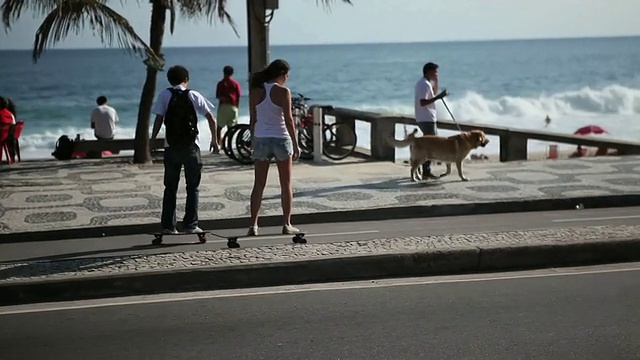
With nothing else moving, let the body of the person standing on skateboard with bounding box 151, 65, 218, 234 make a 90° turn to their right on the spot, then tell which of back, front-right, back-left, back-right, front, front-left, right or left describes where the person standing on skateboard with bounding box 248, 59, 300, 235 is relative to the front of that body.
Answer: front

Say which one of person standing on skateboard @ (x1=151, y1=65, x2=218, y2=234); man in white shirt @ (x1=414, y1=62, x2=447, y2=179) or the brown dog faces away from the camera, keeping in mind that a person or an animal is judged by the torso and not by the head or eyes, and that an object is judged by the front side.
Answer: the person standing on skateboard

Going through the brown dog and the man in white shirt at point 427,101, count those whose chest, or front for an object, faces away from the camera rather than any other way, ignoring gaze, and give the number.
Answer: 0

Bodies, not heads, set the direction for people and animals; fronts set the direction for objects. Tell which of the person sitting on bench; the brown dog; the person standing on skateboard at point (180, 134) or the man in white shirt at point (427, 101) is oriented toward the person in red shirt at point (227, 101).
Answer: the person standing on skateboard

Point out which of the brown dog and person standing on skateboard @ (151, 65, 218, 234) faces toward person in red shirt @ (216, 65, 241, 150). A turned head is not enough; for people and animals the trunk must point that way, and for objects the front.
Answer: the person standing on skateboard

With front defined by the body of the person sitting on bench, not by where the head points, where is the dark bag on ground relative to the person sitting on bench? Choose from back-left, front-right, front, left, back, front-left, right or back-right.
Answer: back-left

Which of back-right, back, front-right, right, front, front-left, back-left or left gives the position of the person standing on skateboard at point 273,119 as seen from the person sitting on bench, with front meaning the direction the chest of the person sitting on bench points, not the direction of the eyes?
back

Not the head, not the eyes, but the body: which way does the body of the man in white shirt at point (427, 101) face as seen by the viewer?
to the viewer's right

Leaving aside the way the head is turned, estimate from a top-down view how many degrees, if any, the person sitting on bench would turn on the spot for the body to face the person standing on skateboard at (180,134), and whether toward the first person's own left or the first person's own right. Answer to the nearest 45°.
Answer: approximately 180°

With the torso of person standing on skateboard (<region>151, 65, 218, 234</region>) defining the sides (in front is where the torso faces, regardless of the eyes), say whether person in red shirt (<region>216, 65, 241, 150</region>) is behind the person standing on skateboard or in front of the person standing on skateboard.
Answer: in front

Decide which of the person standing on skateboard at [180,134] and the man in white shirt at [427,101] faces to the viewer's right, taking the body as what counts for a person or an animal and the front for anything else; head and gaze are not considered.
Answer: the man in white shirt

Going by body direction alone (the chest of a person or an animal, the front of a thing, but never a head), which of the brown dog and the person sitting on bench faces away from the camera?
the person sitting on bench

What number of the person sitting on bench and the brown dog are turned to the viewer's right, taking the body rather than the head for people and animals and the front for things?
1

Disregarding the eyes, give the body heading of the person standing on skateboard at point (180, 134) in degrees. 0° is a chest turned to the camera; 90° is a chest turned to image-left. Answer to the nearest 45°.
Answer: approximately 180°

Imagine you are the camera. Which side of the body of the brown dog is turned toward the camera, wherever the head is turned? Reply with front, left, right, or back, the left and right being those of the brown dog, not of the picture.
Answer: right
